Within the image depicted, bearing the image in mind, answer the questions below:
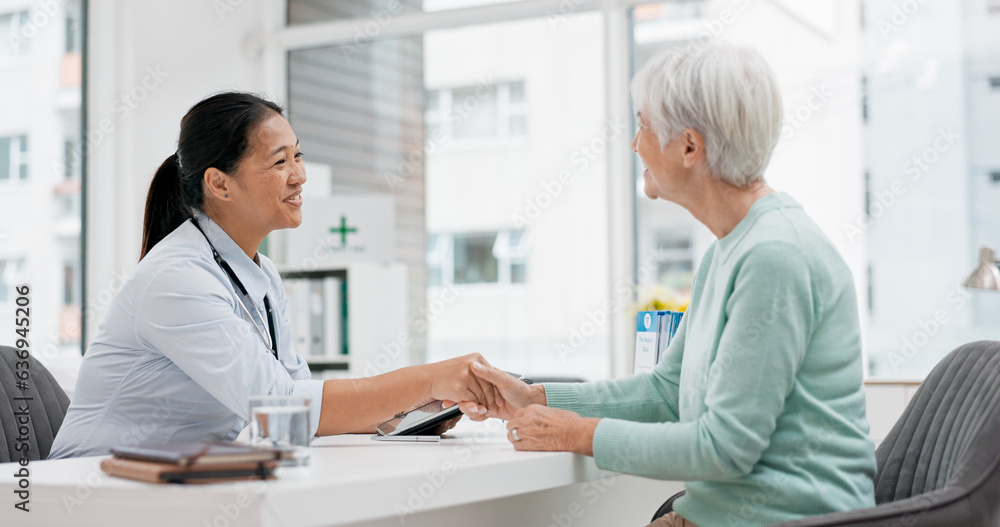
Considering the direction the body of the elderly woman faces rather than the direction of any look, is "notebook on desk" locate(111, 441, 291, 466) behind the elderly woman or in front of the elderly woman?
in front

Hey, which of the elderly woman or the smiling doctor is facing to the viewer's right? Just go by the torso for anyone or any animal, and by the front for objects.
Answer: the smiling doctor

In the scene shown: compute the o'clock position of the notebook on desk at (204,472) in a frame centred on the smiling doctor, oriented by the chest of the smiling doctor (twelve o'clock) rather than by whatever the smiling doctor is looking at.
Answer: The notebook on desk is roughly at 3 o'clock from the smiling doctor.

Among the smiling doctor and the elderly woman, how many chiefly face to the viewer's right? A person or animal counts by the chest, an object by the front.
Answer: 1

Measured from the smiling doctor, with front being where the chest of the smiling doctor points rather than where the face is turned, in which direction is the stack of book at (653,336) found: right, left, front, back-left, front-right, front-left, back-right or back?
front

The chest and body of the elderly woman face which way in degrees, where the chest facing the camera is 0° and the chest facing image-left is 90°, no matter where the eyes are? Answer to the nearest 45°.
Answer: approximately 90°

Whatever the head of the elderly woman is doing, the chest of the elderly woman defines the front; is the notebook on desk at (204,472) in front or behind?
in front

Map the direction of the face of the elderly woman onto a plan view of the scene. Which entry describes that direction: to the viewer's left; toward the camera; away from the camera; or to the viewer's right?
to the viewer's left

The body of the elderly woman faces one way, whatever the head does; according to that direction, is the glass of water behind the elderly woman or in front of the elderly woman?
in front

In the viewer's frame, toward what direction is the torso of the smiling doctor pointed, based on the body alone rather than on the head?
to the viewer's right

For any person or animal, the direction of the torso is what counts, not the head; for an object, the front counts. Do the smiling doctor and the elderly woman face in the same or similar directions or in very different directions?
very different directions
